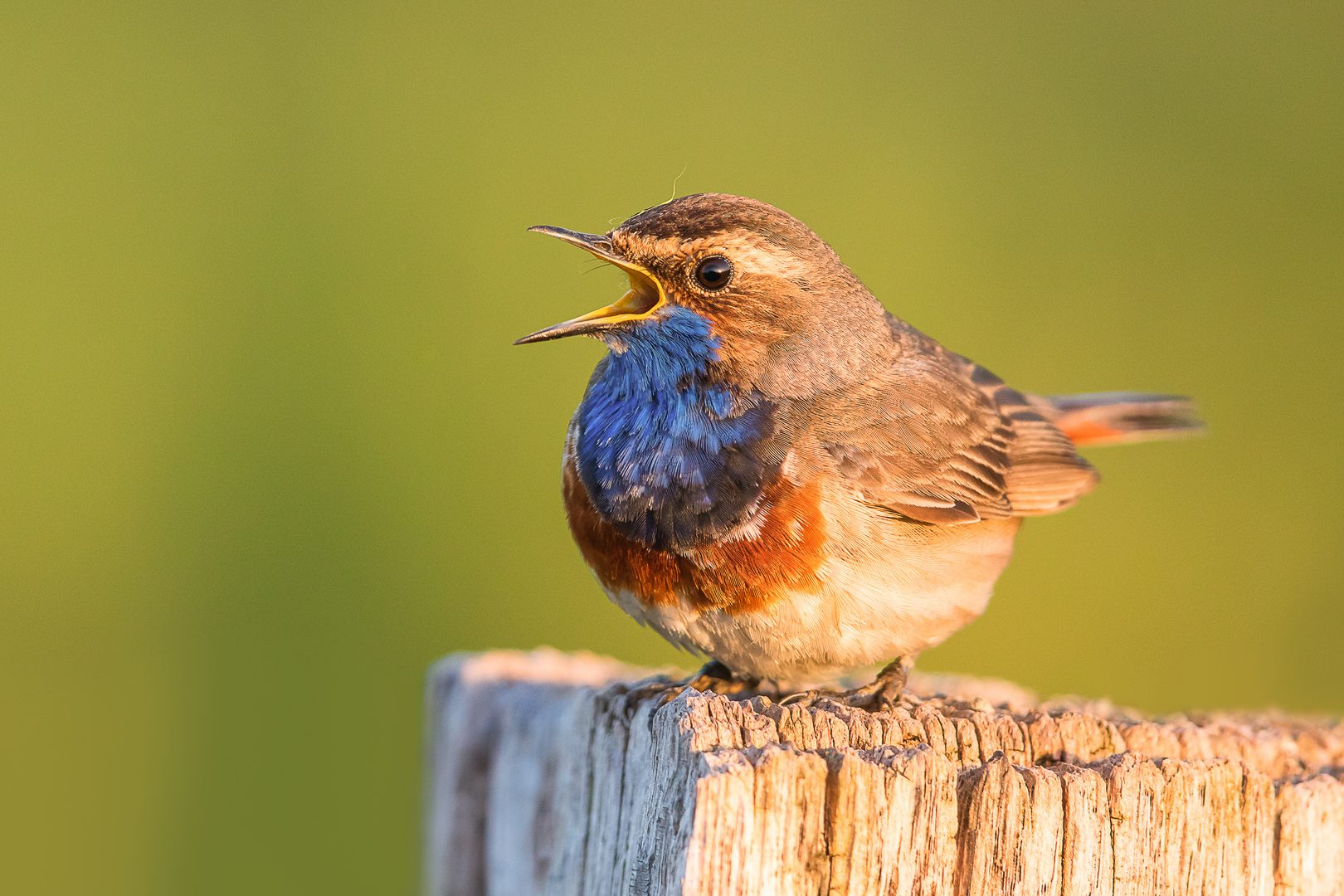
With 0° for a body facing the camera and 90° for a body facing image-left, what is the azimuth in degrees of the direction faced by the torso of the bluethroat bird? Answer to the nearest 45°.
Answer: approximately 45°
